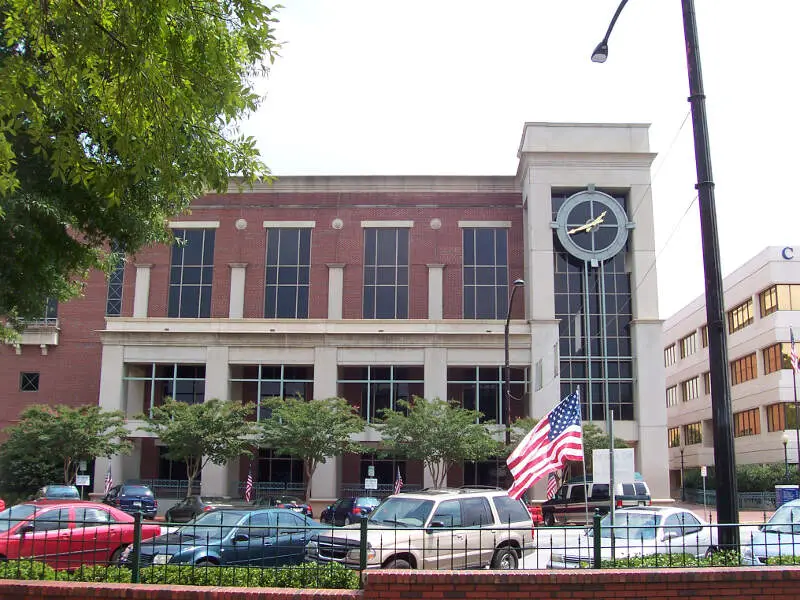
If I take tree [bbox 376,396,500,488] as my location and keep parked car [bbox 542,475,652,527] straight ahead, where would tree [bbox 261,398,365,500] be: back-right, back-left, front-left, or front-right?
back-right

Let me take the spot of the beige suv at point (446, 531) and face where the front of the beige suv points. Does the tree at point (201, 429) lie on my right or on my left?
on my right

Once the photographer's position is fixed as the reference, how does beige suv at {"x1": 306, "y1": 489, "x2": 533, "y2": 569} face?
facing the viewer and to the left of the viewer

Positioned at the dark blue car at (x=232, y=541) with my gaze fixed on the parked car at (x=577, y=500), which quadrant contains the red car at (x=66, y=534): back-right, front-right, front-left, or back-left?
back-left

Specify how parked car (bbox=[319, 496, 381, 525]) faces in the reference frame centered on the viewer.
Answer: facing away from the viewer and to the left of the viewer
